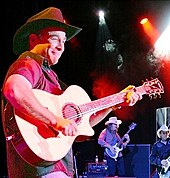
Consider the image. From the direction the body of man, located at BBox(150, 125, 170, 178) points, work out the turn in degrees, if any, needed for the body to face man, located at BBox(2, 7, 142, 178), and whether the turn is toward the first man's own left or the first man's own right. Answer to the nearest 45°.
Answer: approximately 45° to the first man's own right

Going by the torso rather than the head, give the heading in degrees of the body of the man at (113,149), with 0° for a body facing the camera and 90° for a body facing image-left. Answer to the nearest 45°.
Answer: approximately 315°

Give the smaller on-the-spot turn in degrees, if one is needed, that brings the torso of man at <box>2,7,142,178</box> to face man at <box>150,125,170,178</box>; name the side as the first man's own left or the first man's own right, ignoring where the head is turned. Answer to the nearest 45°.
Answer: approximately 135° to the first man's own left

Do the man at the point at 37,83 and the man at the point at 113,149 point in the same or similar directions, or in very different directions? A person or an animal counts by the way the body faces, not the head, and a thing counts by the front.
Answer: same or similar directions

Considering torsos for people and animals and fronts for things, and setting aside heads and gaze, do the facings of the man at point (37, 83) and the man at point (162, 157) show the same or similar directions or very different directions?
same or similar directions

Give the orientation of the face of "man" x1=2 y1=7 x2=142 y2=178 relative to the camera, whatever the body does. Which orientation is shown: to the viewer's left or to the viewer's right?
to the viewer's right

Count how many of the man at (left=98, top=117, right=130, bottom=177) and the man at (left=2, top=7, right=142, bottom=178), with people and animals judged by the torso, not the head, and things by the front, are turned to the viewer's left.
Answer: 0

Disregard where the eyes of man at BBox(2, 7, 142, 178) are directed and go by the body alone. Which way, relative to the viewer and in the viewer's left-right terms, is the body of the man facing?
facing the viewer and to the right of the viewer

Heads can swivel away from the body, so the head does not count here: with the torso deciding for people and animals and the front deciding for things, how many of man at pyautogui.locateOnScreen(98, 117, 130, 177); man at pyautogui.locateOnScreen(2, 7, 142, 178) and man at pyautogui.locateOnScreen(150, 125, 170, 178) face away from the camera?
0

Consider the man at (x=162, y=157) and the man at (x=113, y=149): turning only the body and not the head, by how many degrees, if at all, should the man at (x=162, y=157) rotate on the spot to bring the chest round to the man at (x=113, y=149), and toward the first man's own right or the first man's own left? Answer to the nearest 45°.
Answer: approximately 135° to the first man's own right
